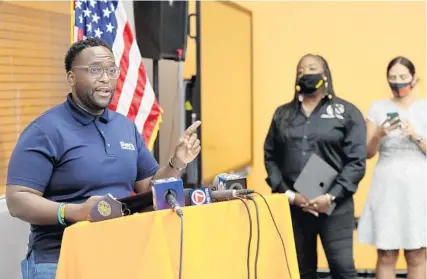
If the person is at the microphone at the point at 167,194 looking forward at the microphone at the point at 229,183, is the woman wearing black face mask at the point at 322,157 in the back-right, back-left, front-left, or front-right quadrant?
front-left

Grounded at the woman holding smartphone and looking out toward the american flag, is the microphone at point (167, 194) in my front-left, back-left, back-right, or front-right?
front-left

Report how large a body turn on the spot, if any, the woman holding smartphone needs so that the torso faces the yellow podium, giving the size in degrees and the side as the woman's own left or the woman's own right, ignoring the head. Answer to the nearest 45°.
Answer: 0° — they already face it

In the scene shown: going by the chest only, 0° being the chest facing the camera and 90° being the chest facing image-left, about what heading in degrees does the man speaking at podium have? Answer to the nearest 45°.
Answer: approximately 315°

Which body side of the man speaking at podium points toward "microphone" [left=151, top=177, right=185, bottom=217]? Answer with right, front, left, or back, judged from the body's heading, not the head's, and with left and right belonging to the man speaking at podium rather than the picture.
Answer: front

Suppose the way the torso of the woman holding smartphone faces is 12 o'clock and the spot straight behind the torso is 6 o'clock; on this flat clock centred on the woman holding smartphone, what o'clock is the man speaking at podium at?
The man speaking at podium is roughly at 1 o'clock from the woman holding smartphone.

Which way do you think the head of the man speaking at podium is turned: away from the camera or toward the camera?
toward the camera

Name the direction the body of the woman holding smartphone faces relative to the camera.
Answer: toward the camera

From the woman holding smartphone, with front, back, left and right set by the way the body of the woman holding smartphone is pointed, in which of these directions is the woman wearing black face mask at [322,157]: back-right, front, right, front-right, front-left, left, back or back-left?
front-right

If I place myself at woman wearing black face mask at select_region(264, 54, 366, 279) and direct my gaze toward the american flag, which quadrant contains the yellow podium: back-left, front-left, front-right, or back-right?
front-left

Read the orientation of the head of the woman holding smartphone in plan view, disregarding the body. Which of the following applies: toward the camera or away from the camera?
toward the camera

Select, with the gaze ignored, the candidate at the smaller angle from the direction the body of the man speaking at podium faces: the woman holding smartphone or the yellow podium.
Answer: the yellow podium

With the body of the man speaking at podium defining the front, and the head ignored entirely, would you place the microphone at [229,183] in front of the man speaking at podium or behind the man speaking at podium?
in front

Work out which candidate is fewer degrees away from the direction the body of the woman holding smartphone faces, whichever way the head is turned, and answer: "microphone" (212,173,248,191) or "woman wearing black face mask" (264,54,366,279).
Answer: the microphone

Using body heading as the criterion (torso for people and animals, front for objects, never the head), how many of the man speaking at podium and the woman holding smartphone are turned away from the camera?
0
